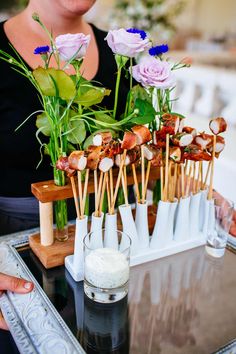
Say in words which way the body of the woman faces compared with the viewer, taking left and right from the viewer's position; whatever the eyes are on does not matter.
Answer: facing the viewer and to the right of the viewer
